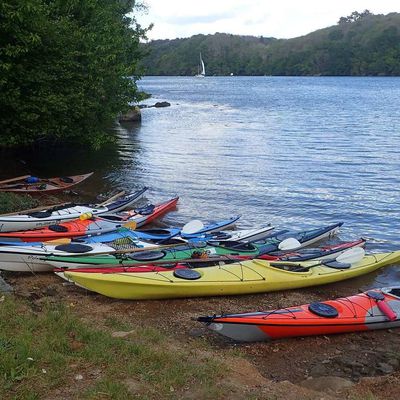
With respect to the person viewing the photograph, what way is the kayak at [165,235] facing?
facing to the left of the viewer

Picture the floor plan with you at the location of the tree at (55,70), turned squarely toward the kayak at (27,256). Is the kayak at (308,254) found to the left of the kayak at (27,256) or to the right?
left

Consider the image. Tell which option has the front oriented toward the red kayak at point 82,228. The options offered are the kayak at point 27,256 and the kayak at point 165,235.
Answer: the kayak at point 165,235

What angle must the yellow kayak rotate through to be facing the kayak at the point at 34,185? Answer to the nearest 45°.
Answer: approximately 90° to its right

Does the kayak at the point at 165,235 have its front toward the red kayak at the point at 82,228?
yes

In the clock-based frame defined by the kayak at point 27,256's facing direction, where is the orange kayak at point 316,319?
The orange kayak is roughly at 7 o'clock from the kayak.

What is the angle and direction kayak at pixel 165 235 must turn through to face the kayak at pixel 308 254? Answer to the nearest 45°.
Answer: approximately 180°

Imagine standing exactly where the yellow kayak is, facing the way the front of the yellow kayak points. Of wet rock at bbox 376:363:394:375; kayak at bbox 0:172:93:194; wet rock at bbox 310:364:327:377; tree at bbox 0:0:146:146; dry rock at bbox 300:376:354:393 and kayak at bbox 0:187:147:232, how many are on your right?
3

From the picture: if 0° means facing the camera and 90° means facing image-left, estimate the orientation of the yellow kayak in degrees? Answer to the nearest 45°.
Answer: approximately 45°
